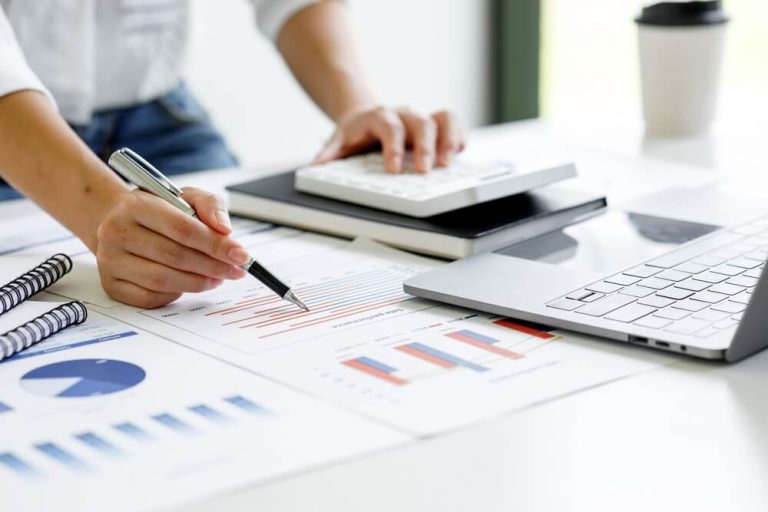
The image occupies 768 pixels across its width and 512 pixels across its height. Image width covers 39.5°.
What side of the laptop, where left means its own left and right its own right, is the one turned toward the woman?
front

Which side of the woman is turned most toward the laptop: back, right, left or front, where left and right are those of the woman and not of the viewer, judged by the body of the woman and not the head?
front

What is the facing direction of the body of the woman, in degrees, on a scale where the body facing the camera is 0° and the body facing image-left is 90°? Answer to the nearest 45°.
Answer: approximately 315°

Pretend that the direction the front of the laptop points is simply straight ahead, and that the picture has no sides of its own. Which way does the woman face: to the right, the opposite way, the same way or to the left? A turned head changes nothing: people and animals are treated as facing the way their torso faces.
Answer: the opposite way

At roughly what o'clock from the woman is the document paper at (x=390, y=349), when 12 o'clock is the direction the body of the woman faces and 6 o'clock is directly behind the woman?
The document paper is roughly at 1 o'clock from the woman.

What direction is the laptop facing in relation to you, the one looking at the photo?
facing away from the viewer and to the left of the viewer
